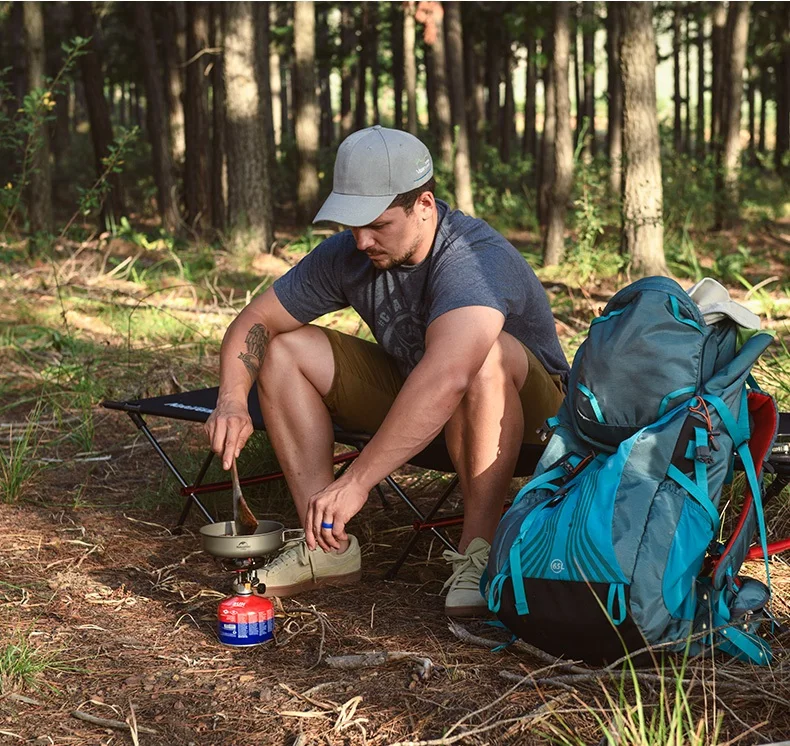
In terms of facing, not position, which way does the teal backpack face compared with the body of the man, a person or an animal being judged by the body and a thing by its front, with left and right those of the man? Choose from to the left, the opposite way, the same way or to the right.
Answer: the same way

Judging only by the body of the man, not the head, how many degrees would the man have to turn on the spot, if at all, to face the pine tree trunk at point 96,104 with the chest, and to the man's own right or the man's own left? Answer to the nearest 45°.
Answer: approximately 135° to the man's own right

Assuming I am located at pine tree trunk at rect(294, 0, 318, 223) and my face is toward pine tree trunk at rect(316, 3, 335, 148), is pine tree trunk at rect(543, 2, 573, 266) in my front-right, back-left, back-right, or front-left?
back-right

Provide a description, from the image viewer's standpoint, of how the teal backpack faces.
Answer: facing the viewer and to the left of the viewer

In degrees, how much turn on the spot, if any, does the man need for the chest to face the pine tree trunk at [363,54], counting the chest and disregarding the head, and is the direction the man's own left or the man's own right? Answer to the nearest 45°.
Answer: approximately 135° to the man's own right

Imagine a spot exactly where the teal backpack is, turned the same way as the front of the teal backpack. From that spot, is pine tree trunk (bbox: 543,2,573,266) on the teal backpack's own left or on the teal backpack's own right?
on the teal backpack's own right

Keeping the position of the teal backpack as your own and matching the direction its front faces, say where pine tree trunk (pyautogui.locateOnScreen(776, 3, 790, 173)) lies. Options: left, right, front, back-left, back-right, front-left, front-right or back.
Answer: back-right

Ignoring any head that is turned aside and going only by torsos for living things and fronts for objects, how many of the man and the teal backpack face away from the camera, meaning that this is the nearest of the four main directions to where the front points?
0

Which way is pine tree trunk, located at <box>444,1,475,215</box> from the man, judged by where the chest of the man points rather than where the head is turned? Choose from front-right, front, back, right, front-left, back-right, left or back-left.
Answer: back-right

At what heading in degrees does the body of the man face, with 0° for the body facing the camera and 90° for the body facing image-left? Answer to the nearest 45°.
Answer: approximately 45°

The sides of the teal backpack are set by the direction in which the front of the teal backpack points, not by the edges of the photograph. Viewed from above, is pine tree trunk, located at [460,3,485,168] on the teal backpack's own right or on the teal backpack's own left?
on the teal backpack's own right

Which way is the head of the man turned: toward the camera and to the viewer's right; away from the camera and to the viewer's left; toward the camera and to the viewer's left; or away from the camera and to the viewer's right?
toward the camera and to the viewer's left
